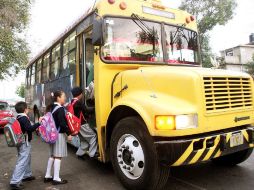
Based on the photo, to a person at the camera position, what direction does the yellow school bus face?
facing the viewer and to the right of the viewer

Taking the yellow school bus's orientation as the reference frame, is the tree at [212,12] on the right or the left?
on its left

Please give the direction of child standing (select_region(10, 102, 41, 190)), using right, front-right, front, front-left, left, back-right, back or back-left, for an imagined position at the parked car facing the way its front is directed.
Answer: front-right

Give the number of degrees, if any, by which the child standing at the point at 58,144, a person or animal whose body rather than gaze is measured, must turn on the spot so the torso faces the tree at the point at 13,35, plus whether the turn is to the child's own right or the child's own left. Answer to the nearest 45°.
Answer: approximately 90° to the child's own left

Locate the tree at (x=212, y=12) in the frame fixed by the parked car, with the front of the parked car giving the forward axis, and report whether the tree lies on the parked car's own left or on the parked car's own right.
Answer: on the parked car's own left

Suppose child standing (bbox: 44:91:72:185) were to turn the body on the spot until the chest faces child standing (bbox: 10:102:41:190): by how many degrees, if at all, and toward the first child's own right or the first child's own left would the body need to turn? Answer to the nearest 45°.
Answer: approximately 180°

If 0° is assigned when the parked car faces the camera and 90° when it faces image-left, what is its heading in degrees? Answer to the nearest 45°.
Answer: approximately 315°

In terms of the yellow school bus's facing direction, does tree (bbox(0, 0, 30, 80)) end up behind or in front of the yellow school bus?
behind

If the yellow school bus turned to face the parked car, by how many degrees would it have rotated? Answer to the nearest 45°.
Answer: approximately 180°

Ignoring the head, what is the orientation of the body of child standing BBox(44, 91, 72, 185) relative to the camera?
to the viewer's right
